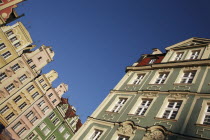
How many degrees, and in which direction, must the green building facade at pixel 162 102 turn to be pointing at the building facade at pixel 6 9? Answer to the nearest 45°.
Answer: approximately 45° to its right

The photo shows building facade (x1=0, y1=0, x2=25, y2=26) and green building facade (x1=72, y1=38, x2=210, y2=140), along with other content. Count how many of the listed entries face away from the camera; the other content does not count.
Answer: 0

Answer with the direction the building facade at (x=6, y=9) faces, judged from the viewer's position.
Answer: facing the viewer and to the right of the viewer

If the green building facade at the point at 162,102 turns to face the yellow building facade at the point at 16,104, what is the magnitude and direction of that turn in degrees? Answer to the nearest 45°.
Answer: approximately 90° to its right

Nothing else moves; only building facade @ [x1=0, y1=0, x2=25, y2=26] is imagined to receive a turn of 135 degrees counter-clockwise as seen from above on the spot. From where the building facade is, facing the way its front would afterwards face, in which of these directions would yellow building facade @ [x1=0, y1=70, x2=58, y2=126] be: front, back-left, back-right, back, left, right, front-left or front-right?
right
